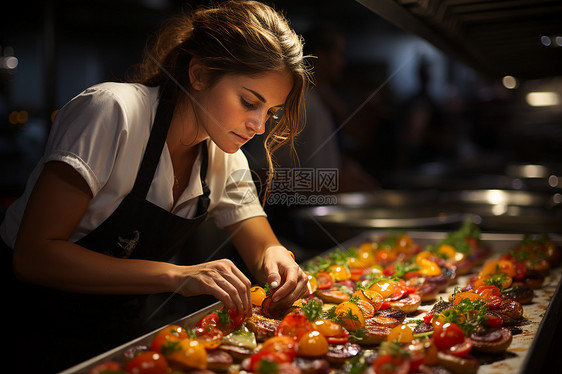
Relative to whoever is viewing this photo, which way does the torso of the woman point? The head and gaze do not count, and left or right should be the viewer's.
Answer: facing the viewer and to the right of the viewer

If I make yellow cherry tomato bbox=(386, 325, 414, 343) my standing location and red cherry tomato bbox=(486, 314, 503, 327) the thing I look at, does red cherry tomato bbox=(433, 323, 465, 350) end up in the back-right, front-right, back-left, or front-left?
front-right

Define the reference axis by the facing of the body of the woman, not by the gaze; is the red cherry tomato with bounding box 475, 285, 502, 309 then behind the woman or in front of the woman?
in front

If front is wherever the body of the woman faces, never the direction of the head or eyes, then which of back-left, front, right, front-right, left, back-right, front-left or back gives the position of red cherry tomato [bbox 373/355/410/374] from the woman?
front

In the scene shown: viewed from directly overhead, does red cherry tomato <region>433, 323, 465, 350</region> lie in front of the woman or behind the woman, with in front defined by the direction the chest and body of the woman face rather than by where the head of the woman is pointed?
in front

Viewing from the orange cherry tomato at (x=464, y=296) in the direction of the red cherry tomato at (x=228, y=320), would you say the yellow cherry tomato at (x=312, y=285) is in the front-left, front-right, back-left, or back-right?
front-right

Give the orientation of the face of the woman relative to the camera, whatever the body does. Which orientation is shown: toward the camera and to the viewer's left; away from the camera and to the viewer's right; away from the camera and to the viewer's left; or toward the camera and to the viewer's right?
toward the camera and to the viewer's right

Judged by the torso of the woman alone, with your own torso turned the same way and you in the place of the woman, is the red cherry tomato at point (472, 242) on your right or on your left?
on your left

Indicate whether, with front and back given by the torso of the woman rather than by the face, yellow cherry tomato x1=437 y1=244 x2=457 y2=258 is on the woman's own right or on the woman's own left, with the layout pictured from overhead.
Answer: on the woman's own left
